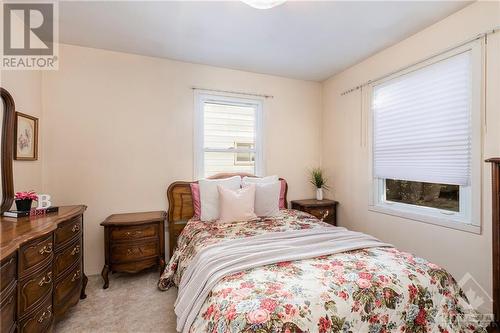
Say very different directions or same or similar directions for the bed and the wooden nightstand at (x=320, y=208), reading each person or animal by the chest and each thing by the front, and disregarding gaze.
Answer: same or similar directions

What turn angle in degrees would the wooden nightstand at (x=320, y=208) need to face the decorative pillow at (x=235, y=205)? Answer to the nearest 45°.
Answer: approximately 90° to its right

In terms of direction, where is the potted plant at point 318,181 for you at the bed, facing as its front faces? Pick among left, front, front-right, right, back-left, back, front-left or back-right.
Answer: back-left

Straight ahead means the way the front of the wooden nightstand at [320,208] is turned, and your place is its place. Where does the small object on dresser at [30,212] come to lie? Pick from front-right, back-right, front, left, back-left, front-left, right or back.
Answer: right

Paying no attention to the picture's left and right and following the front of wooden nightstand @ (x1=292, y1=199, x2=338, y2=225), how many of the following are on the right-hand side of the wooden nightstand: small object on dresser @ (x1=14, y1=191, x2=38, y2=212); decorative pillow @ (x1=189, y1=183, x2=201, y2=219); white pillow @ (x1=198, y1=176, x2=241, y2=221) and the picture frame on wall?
4

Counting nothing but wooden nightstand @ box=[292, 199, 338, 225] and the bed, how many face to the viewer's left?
0

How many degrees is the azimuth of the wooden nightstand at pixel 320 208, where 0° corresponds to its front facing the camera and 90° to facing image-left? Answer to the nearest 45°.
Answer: approximately 315°

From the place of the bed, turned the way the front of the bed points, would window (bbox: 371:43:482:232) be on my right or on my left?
on my left

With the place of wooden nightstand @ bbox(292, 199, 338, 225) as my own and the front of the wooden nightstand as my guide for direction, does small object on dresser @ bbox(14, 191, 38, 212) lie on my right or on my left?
on my right

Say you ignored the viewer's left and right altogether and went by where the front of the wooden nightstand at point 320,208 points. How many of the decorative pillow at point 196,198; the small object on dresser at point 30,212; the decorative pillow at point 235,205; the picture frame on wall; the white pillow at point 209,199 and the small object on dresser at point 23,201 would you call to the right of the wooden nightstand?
6

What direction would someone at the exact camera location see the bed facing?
facing the viewer and to the right of the viewer

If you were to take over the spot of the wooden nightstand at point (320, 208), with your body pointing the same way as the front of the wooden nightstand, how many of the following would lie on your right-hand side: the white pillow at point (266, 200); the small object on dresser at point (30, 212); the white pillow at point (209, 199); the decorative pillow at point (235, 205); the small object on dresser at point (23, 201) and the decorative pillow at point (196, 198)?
6

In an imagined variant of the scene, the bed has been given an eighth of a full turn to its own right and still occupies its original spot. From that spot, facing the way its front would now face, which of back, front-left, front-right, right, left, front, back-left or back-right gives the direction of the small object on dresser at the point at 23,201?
right

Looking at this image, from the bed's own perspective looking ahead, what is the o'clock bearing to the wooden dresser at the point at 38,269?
The wooden dresser is roughly at 4 o'clock from the bed.
